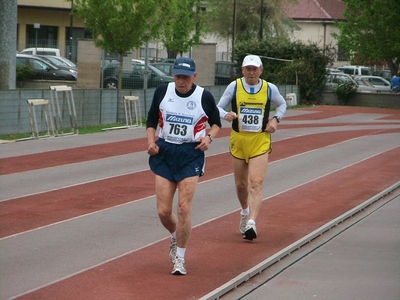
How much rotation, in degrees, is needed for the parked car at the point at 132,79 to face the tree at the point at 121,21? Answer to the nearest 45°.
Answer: approximately 90° to its right

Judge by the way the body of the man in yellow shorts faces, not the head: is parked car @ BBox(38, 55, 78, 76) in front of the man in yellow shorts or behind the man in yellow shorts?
behind

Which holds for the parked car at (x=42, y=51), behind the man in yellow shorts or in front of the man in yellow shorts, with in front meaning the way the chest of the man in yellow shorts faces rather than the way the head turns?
behind

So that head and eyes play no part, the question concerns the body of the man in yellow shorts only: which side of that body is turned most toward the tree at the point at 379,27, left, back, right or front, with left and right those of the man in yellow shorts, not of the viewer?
back

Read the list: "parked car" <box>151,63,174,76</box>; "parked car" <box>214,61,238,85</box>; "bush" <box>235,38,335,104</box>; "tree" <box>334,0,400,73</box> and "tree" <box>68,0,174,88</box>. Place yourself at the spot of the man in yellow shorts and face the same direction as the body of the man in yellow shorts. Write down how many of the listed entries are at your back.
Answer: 5

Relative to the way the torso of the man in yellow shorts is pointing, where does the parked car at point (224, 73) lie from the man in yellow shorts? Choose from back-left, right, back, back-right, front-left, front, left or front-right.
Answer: back

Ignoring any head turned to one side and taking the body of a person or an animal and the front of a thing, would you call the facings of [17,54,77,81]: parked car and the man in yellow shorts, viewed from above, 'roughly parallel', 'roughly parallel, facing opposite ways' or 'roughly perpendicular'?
roughly perpendicular

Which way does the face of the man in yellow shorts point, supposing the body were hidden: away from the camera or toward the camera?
toward the camera

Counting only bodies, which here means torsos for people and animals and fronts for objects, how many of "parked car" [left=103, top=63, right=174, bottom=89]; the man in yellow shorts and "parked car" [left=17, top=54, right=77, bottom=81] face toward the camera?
1

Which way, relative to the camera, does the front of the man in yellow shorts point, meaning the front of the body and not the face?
toward the camera

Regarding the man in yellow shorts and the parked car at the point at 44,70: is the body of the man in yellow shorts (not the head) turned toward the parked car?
no

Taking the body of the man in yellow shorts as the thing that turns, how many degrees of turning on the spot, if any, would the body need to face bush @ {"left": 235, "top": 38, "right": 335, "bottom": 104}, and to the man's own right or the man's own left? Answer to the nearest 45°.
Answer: approximately 180°

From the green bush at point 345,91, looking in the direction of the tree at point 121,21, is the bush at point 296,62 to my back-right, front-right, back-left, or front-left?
front-right
